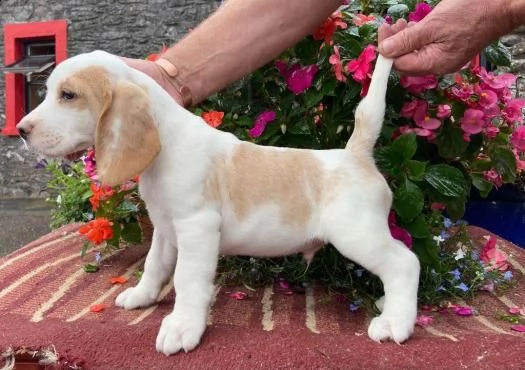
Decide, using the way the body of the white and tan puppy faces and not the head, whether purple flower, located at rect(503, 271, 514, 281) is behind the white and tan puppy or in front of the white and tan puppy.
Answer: behind

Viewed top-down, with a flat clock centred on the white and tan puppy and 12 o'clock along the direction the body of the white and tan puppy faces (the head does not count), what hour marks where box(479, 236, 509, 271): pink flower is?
The pink flower is roughly at 5 o'clock from the white and tan puppy.

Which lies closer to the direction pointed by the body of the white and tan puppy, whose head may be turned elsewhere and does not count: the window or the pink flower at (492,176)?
the window

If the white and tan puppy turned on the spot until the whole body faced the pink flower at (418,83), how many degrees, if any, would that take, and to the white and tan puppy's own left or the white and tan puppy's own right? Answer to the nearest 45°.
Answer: approximately 135° to the white and tan puppy's own right

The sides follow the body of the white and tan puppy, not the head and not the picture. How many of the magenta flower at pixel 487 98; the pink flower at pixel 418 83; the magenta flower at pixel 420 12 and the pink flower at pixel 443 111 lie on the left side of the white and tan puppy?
0

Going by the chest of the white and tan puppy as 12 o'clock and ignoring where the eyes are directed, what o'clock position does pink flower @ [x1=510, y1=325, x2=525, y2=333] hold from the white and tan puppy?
The pink flower is roughly at 6 o'clock from the white and tan puppy.

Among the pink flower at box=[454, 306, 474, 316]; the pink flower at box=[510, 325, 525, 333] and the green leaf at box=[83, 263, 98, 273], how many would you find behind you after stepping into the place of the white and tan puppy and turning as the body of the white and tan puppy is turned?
2

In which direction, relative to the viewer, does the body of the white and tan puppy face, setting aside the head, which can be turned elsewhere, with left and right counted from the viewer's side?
facing to the left of the viewer

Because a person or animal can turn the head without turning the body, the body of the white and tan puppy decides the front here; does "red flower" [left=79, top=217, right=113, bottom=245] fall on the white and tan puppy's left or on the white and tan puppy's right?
on the white and tan puppy's right

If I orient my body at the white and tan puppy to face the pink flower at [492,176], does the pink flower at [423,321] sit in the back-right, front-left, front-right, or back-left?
front-right

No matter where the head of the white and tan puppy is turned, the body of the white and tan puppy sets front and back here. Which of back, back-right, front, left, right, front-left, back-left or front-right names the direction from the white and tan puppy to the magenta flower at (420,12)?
back-right

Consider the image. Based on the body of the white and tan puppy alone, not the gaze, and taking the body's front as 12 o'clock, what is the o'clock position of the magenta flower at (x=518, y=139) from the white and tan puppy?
The magenta flower is roughly at 5 o'clock from the white and tan puppy.

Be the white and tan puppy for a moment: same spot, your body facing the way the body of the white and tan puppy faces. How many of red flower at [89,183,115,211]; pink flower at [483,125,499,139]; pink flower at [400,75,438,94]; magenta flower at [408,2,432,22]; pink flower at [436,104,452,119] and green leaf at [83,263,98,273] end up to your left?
0

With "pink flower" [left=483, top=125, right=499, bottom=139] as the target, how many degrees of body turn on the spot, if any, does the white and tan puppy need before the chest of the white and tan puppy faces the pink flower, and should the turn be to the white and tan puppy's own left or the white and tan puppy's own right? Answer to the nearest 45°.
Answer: approximately 135° to the white and tan puppy's own right

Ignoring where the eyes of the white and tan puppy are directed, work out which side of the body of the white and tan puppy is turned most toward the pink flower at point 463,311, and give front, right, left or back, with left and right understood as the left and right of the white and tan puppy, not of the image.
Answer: back

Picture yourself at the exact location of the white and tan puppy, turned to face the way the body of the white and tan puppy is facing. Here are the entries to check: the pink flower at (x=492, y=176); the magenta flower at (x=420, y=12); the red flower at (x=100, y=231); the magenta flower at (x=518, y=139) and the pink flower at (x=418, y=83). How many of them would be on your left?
0

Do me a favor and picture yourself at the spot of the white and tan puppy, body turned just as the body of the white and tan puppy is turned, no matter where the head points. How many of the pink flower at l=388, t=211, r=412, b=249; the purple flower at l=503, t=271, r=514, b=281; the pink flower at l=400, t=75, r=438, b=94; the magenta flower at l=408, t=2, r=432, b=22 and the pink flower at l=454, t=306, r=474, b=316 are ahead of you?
0
